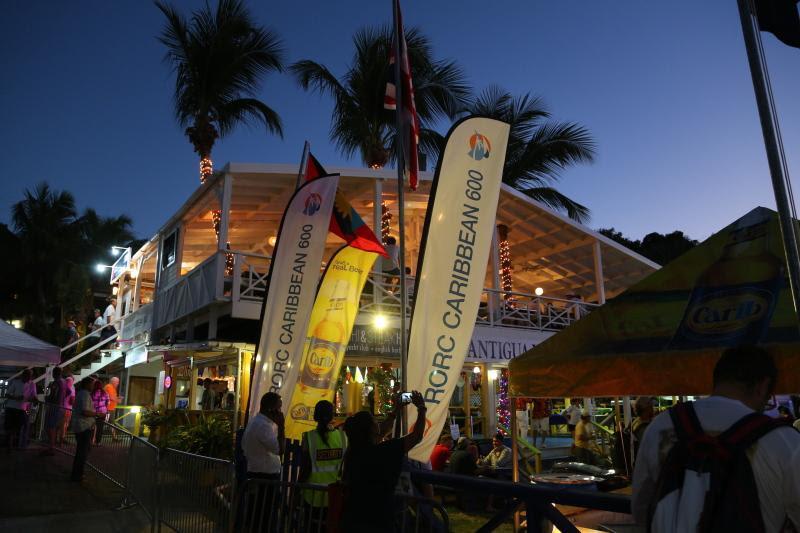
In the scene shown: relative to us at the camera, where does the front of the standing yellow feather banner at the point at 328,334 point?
facing the viewer

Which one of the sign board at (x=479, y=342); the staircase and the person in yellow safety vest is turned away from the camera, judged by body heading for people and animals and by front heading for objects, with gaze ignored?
the person in yellow safety vest

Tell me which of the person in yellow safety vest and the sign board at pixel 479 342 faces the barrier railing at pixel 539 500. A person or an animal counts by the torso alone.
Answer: the sign board

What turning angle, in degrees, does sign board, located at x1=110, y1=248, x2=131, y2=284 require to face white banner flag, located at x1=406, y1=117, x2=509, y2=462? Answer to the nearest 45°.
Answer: approximately 45° to its left

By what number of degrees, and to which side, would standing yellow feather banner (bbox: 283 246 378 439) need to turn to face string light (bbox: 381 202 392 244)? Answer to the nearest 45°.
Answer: approximately 180°

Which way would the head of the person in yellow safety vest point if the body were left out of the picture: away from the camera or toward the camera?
away from the camera

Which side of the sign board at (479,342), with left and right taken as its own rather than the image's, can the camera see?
front

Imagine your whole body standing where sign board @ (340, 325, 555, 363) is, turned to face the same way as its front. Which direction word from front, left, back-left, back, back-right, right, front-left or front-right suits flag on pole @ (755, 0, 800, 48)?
front

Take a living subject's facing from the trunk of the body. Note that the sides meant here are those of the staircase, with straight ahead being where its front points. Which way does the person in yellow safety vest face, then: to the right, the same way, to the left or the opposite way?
to the right

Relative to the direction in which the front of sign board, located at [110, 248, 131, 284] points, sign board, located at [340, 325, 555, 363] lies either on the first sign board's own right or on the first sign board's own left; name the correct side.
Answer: on the first sign board's own left

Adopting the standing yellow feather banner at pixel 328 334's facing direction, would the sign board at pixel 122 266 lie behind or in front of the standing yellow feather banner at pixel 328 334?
behind

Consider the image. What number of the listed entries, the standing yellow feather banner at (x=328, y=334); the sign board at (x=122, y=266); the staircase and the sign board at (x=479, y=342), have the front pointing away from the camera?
0

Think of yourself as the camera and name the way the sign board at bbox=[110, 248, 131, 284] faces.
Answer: facing the viewer and to the left of the viewer

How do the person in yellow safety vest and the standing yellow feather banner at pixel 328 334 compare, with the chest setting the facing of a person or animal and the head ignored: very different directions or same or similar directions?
very different directions

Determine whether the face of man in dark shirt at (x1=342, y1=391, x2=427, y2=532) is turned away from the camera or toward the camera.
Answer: away from the camera

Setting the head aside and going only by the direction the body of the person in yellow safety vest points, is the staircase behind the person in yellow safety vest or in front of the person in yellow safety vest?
in front

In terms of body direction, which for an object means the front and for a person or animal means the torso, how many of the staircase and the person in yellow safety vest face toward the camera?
0

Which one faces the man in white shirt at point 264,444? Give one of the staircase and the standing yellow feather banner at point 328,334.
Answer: the standing yellow feather banner

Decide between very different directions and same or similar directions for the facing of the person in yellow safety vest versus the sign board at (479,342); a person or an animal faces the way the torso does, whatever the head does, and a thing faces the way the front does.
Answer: very different directions

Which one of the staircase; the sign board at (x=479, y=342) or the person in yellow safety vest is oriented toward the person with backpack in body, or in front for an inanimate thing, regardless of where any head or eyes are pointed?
the sign board

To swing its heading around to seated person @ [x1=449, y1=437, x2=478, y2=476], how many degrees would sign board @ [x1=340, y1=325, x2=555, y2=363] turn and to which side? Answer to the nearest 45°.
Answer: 0° — it already faces them

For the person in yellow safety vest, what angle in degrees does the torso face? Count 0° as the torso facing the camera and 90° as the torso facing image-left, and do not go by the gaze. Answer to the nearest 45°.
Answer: approximately 180°
